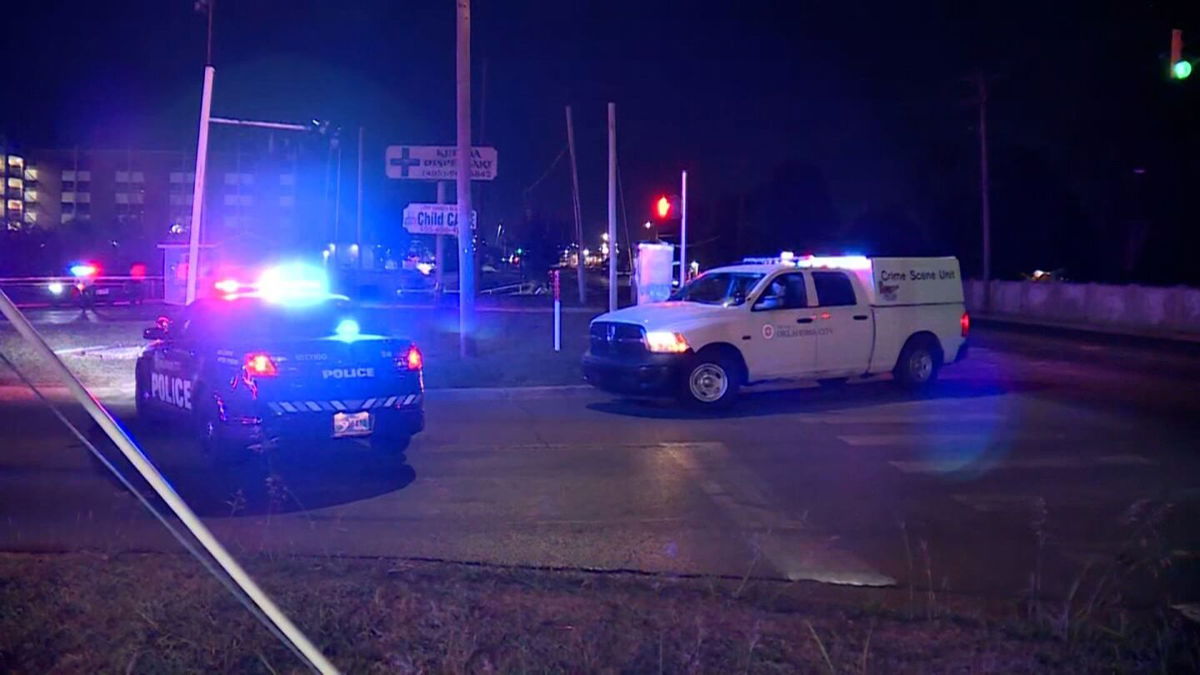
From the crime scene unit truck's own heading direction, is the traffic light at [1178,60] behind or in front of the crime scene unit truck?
behind

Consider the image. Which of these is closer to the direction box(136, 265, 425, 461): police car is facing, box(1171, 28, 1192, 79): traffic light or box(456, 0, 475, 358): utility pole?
the utility pole

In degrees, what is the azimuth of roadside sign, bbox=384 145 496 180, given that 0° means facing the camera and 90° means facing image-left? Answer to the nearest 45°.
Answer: approximately 0°

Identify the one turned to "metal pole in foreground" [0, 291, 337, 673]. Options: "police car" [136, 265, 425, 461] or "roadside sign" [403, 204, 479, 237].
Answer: the roadside sign

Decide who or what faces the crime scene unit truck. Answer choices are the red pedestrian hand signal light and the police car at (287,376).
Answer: the red pedestrian hand signal light

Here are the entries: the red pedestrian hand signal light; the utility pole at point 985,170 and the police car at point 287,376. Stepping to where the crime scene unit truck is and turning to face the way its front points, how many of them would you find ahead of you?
1

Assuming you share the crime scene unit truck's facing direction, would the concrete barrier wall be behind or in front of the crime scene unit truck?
behind

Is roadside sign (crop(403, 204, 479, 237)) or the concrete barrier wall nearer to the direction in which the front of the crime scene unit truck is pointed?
the roadside sign

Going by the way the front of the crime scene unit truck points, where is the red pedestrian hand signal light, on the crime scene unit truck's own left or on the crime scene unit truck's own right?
on the crime scene unit truck's own right

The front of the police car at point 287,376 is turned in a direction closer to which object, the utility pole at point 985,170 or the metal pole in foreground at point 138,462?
the utility pole

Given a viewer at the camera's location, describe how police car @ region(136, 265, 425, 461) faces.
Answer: facing away from the viewer and to the left of the viewer

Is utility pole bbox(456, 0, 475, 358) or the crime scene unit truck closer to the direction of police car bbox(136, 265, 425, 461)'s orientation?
the utility pole
